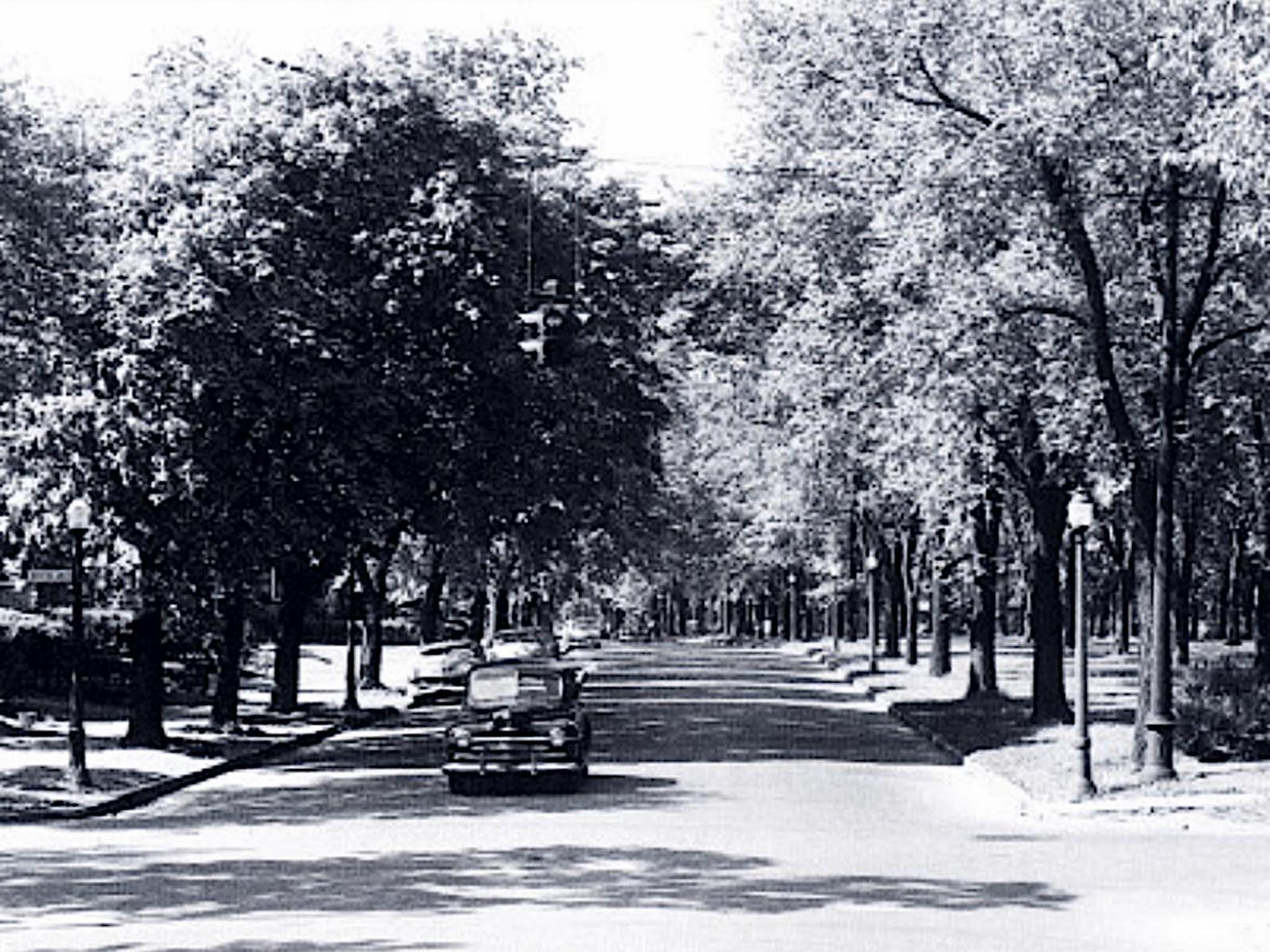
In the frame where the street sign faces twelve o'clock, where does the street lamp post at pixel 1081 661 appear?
The street lamp post is roughly at 10 o'clock from the street sign.

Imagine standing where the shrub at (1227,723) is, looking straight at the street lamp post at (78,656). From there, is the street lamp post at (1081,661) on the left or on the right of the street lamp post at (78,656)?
left

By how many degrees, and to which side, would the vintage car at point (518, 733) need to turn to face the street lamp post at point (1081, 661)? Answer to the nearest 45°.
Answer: approximately 90° to its left

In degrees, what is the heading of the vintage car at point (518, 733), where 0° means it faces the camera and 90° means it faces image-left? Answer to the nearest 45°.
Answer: approximately 0°

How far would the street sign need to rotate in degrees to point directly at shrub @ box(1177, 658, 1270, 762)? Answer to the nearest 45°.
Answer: approximately 90° to its left

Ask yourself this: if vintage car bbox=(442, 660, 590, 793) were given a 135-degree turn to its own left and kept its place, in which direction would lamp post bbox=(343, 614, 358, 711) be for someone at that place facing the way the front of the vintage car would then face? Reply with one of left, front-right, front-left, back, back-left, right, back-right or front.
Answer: front-left

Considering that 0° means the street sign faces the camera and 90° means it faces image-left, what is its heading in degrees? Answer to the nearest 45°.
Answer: approximately 0°

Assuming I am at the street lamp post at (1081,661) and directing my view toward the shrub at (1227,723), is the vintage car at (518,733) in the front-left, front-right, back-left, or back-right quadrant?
back-left

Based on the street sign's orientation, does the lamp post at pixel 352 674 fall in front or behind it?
behind

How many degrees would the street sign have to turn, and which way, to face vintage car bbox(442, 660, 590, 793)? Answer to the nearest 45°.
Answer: approximately 45° to its left

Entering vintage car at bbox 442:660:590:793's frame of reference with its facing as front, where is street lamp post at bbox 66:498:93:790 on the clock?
The street lamp post is roughly at 3 o'clock from the vintage car.

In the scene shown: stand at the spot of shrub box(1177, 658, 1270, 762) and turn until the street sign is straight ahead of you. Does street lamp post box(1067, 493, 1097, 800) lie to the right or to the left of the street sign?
left
